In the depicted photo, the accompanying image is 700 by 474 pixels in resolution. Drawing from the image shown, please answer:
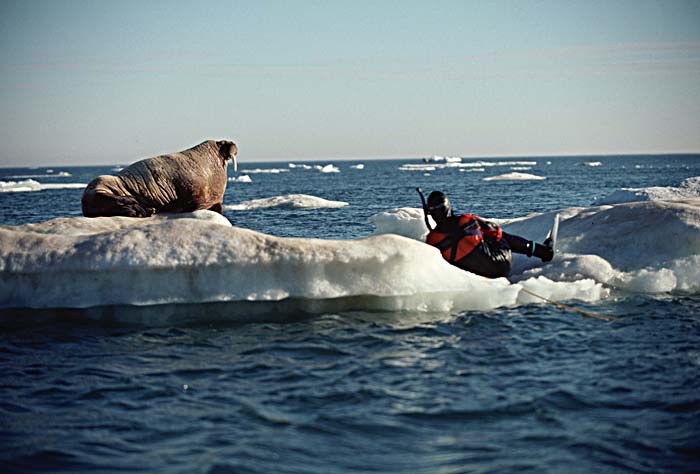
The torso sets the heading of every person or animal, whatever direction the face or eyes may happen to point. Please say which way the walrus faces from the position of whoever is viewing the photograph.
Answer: facing to the right of the viewer

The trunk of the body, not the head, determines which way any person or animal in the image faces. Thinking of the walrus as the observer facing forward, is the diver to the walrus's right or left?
on its right

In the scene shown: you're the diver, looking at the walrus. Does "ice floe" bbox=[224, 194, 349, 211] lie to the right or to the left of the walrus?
right

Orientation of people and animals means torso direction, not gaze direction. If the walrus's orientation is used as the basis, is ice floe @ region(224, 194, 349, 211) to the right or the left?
on its left

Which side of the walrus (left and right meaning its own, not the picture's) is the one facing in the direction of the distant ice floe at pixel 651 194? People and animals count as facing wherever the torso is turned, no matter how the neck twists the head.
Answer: front

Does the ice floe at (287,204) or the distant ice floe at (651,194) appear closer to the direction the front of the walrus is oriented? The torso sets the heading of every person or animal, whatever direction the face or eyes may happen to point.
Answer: the distant ice floe
